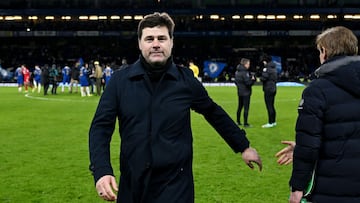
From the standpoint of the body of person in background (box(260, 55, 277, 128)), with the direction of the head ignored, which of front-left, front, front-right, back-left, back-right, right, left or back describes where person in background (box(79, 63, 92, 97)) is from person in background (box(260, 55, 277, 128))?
front-right

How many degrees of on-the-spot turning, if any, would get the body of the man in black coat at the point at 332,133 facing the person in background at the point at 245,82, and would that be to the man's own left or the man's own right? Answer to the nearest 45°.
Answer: approximately 45° to the man's own right

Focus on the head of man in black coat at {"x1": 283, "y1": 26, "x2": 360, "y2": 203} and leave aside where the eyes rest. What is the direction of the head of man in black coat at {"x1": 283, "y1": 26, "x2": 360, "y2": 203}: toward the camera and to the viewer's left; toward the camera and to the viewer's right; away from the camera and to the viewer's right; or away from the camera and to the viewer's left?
away from the camera and to the viewer's left

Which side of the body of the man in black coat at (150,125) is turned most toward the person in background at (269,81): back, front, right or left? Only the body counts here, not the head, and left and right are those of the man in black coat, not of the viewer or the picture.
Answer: back

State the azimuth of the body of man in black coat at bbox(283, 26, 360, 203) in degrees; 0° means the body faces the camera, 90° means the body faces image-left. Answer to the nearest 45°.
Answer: approximately 135°

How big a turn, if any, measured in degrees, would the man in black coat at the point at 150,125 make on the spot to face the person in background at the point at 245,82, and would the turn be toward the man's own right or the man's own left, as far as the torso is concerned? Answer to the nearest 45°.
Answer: approximately 180°

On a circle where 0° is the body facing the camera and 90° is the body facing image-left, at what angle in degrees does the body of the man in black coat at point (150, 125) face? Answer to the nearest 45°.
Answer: approximately 0°
